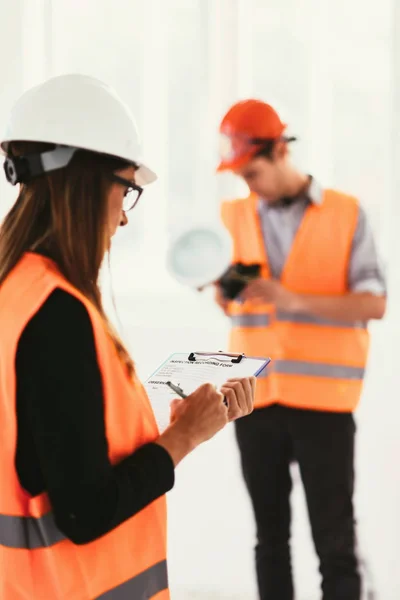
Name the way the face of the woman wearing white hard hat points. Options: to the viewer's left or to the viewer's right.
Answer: to the viewer's right

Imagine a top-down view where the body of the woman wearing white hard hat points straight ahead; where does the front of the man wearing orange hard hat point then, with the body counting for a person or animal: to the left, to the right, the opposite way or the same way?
the opposite way

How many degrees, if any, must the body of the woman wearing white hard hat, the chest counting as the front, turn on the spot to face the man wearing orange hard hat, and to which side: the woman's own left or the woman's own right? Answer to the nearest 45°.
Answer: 0° — they already face them

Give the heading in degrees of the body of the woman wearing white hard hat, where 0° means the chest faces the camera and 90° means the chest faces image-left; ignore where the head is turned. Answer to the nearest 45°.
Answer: approximately 225°

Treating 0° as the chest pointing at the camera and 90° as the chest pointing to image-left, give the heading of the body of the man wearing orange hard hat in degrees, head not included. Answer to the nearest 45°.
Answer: approximately 45°
